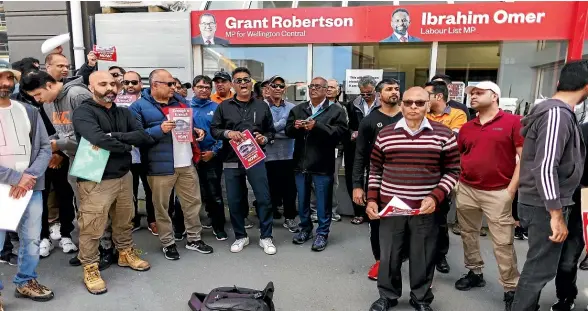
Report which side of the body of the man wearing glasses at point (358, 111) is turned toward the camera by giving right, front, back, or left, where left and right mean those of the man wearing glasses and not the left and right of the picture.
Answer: front

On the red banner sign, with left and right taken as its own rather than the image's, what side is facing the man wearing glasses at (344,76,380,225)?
front

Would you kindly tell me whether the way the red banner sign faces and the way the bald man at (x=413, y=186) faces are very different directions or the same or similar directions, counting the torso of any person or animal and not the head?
same or similar directions

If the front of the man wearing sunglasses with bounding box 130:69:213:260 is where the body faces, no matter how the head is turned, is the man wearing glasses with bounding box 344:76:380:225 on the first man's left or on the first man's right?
on the first man's left

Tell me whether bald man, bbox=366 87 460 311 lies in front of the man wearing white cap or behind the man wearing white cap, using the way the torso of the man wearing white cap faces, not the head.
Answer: in front

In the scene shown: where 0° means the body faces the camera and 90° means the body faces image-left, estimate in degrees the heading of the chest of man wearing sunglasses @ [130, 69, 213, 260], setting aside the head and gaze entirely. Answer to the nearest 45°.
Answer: approximately 315°

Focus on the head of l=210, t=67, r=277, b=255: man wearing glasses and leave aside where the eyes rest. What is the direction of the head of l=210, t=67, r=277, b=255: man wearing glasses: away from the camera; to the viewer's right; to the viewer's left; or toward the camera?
toward the camera

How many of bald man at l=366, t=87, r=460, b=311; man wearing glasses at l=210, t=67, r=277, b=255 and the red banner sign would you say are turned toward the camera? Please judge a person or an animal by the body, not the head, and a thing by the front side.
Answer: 3

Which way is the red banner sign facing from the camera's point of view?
toward the camera

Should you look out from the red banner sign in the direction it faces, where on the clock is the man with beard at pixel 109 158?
The man with beard is roughly at 1 o'clock from the red banner sign.

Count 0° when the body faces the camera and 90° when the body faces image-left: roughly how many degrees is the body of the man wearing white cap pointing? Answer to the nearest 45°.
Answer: approximately 45°

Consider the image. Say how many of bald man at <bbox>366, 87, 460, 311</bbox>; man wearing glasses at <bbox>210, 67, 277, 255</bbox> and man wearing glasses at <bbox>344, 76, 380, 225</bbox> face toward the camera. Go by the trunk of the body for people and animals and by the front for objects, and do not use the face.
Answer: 3

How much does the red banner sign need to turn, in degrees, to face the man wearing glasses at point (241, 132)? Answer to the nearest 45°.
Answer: approximately 45° to its right

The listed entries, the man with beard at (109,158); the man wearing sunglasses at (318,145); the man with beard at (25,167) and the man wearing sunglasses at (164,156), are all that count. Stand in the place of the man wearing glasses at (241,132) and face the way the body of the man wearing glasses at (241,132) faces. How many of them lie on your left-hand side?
1

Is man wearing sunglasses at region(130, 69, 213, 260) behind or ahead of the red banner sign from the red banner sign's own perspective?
ahead

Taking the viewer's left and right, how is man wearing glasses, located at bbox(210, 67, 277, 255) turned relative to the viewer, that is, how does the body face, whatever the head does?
facing the viewer

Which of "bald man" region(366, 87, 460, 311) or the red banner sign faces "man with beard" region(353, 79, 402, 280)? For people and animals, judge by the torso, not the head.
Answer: the red banner sign
